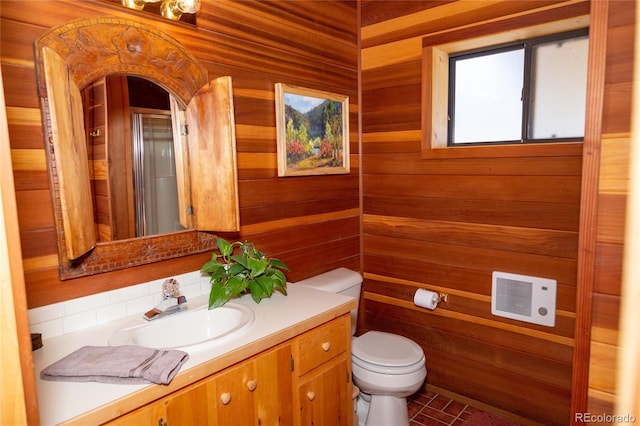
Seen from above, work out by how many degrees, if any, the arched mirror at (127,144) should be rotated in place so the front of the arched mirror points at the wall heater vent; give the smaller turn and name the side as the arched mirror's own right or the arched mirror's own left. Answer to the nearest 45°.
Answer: approximately 45° to the arched mirror's own left

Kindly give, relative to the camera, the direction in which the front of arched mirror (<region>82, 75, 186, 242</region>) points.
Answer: facing the viewer and to the right of the viewer

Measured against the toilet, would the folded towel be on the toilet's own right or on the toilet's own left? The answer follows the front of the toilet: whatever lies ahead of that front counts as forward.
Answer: on the toilet's own right

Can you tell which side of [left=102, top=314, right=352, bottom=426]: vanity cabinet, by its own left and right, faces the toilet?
left

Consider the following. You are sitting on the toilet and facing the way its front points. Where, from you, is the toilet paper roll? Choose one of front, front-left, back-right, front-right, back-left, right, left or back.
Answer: left

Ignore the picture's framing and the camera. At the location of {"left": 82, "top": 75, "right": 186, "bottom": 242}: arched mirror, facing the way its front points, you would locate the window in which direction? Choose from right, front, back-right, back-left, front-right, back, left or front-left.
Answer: front-left
